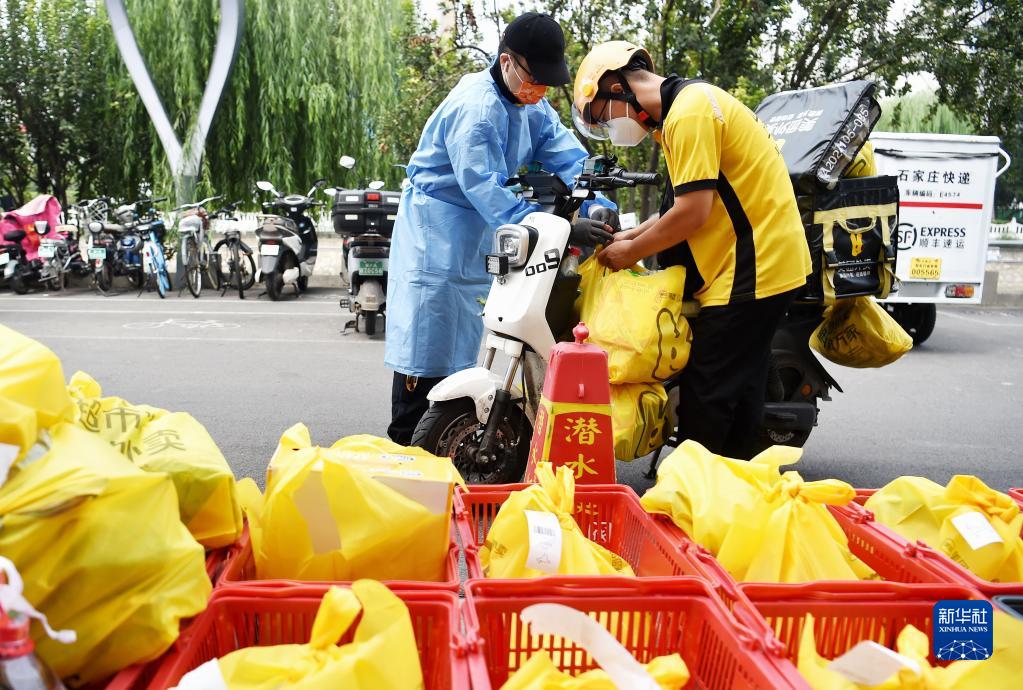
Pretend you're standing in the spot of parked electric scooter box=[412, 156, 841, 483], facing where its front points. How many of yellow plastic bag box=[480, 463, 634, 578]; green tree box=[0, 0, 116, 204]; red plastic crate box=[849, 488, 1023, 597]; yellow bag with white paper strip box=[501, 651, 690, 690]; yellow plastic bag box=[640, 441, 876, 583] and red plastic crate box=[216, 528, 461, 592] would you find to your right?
1

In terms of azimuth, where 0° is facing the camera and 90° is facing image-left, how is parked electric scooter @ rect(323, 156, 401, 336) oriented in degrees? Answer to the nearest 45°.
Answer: approximately 180°

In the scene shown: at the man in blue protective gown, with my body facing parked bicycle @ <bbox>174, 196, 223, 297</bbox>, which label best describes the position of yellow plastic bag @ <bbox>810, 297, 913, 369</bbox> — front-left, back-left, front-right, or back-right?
back-right

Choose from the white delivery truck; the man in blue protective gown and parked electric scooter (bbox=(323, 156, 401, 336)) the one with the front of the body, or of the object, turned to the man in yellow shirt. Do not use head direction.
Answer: the man in blue protective gown

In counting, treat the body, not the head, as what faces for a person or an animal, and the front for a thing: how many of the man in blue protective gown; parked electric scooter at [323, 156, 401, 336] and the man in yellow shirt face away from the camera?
1

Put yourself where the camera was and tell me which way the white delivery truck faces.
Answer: facing away from the viewer

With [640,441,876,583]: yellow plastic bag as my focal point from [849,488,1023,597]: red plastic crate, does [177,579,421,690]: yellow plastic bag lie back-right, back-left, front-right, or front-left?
front-left

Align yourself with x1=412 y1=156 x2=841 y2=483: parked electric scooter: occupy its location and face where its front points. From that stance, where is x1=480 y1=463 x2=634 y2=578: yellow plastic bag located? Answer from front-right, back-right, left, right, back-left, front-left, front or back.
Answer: front-left

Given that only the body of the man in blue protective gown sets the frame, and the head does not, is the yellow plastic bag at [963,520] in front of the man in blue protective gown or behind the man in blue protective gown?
in front

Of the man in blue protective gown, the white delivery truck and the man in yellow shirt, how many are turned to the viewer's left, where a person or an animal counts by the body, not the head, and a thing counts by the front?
1

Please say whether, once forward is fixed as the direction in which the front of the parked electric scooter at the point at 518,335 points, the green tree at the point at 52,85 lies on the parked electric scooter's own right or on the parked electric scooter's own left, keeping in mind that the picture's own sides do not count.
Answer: on the parked electric scooter's own right

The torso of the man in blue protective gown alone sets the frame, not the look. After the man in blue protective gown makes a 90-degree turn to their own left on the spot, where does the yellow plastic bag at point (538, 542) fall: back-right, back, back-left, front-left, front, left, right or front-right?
back-right

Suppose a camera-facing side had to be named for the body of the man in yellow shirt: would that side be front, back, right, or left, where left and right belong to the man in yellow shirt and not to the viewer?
left

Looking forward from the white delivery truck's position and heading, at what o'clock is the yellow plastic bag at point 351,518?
The yellow plastic bag is roughly at 6 o'clock from the white delivery truck.

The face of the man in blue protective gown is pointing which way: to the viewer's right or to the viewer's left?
to the viewer's right

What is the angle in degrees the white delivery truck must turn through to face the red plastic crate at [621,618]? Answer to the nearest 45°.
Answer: approximately 180°

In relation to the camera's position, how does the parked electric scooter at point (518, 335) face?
facing the viewer and to the left of the viewer

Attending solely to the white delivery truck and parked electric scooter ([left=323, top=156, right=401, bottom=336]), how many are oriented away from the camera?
2

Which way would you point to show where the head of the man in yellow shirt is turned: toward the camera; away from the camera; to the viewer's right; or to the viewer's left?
to the viewer's left

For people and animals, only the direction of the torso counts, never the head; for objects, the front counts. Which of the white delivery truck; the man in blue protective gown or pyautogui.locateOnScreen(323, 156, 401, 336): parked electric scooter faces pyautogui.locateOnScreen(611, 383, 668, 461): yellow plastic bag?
the man in blue protective gown

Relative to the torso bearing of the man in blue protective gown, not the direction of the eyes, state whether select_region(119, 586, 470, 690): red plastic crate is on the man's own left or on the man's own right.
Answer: on the man's own right
